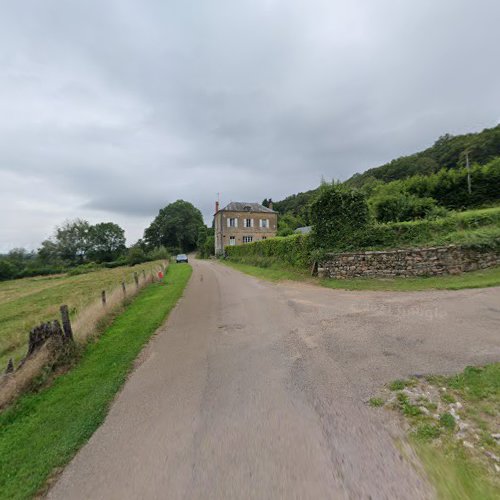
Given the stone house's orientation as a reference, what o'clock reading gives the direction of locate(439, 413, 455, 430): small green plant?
The small green plant is roughly at 12 o'clock from the stone house.

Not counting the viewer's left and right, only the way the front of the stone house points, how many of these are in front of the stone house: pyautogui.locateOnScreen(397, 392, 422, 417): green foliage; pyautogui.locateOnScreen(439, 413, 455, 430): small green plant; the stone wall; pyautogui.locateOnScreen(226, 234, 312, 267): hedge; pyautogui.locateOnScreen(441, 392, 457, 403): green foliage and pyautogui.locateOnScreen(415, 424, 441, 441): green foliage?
6

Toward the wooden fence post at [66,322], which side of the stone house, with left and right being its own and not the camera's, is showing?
front

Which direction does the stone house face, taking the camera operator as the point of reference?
facing the viewer

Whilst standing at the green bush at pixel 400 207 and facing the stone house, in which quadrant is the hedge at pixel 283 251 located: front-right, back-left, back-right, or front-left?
front-left

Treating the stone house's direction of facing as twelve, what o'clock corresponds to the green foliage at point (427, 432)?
The green foliage is roughly at 12 o'clock from the stone house.

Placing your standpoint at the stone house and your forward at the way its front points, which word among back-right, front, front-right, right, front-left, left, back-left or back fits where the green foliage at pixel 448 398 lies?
front

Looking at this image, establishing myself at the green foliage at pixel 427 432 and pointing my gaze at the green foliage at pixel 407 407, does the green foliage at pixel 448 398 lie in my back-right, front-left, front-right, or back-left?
front-right

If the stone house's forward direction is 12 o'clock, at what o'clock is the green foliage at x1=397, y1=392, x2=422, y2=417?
The green foliage is roughly at 12 o'clock from the stone house.

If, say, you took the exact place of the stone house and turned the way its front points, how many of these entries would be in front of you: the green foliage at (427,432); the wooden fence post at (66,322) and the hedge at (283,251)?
3

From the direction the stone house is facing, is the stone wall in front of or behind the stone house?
in front

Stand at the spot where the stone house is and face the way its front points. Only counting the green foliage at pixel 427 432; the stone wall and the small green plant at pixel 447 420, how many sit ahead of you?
3
